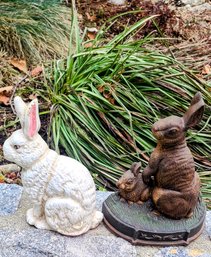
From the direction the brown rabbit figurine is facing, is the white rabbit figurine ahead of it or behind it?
ahead

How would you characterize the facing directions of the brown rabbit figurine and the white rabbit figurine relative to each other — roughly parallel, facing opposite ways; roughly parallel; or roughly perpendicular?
roughly parallel

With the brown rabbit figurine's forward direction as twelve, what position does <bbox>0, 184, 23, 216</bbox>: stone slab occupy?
The stone slab is roughly at 12 o'clock from the brown rabbit figurine.

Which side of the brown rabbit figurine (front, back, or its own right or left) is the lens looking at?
left

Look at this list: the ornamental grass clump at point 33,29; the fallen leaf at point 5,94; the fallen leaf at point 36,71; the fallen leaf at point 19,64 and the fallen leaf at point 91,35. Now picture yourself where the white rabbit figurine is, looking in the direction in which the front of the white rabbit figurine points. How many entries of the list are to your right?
5

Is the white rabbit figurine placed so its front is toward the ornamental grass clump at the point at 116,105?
no

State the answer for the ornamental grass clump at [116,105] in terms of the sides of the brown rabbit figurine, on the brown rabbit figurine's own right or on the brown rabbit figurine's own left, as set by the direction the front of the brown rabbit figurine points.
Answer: on the brown rabbit figurine's own right

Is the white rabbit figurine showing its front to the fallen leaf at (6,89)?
no

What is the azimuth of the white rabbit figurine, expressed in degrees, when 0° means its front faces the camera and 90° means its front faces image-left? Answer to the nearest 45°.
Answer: approximately 90°

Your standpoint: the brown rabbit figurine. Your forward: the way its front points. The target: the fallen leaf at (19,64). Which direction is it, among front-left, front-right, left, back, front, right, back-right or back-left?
front-right

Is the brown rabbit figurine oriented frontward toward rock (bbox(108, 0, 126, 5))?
no

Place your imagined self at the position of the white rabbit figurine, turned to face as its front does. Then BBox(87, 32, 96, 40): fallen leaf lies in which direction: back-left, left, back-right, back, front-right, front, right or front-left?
right

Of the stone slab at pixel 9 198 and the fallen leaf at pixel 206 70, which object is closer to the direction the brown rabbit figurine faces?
the stone slab

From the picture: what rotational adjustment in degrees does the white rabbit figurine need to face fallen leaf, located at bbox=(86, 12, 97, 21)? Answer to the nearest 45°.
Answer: approximately 90° to its right

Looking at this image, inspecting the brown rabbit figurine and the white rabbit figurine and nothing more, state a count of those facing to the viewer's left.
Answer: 2

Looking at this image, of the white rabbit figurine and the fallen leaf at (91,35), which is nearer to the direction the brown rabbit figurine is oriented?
the white rabbit figurine
